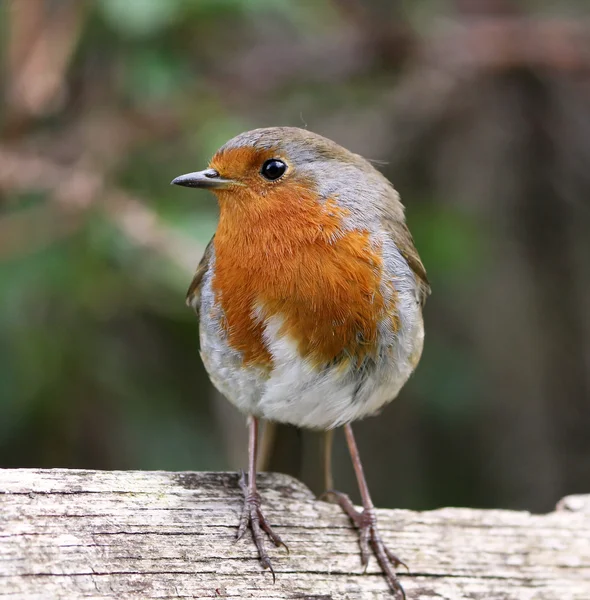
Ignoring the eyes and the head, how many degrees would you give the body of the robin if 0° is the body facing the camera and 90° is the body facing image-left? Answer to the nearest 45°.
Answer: approximately 0°
